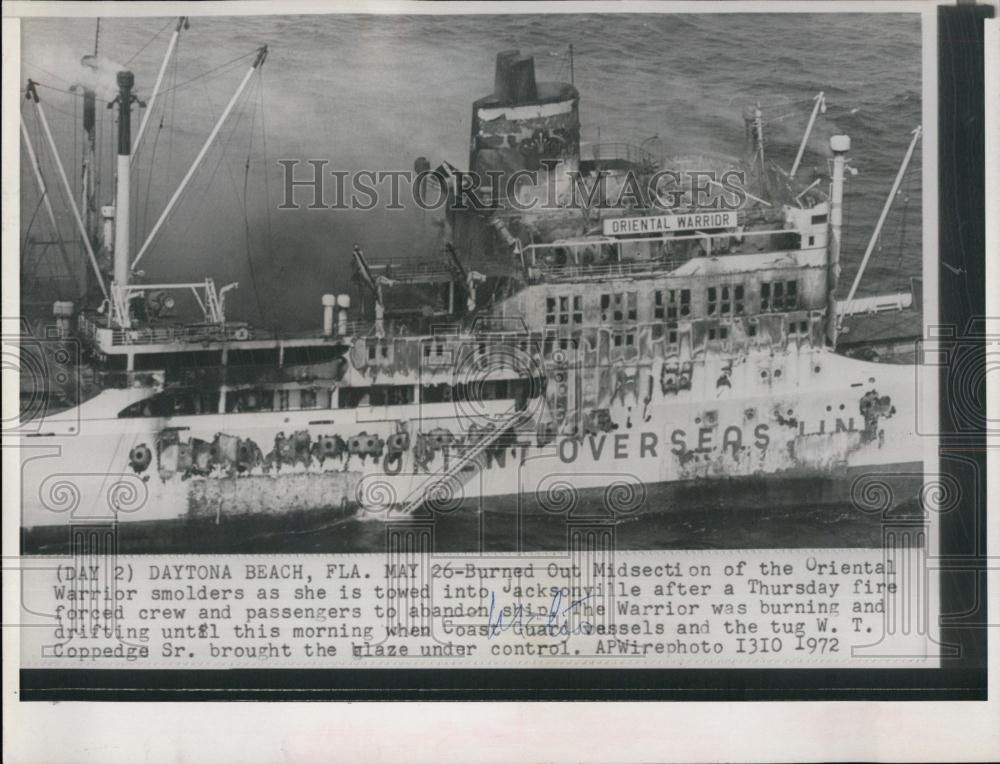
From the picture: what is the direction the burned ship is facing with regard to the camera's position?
facing to the right of the viewer
